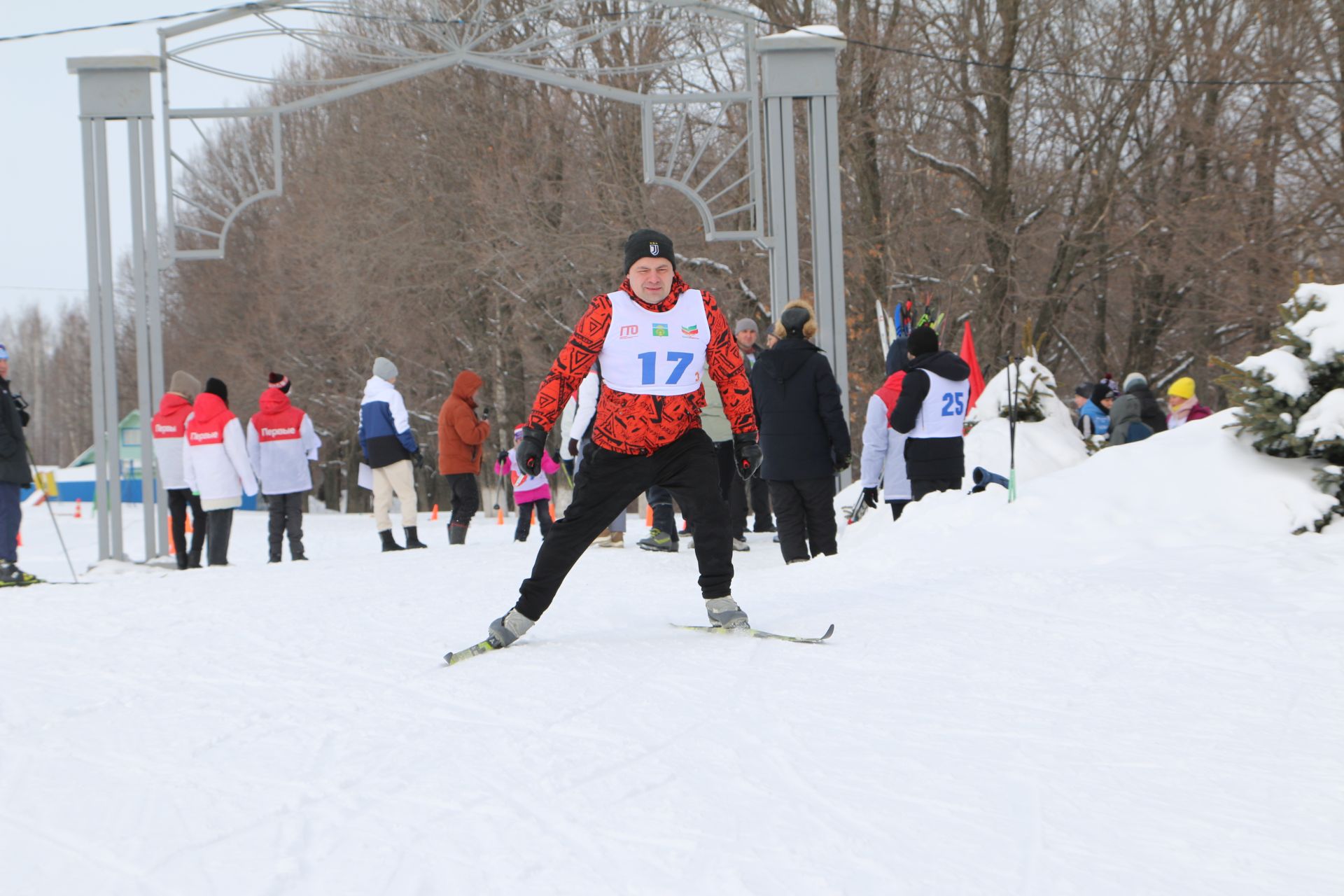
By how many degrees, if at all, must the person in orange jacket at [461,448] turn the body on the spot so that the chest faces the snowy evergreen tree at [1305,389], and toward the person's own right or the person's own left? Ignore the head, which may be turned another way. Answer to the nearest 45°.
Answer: approximately 45° to the person's own right

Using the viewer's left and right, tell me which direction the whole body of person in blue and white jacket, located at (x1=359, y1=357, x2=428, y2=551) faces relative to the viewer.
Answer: facing away from the viewer and to the right of the viewer

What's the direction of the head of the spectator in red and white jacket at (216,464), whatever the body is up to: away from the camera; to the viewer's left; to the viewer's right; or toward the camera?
away from the camera

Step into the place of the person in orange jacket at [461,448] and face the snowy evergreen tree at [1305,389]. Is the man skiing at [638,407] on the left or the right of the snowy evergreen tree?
right

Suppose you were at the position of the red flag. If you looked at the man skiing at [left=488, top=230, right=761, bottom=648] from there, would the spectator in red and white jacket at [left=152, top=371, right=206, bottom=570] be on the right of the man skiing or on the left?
right

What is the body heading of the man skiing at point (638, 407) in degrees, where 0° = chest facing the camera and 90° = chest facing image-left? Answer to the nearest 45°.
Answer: approximately 0°

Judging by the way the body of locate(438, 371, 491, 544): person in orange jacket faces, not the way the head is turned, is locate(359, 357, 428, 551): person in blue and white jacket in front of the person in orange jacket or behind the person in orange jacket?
behind

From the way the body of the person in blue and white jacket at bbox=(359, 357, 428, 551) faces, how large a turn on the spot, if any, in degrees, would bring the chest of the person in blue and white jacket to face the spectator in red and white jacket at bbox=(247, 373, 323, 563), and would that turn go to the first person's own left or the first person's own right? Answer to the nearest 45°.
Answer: approximately 135° to the first person's own left

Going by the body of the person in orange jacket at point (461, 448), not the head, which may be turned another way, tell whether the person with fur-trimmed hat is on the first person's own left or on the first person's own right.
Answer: on the first person's own right

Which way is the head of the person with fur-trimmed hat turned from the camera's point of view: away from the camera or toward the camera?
away from the camera
